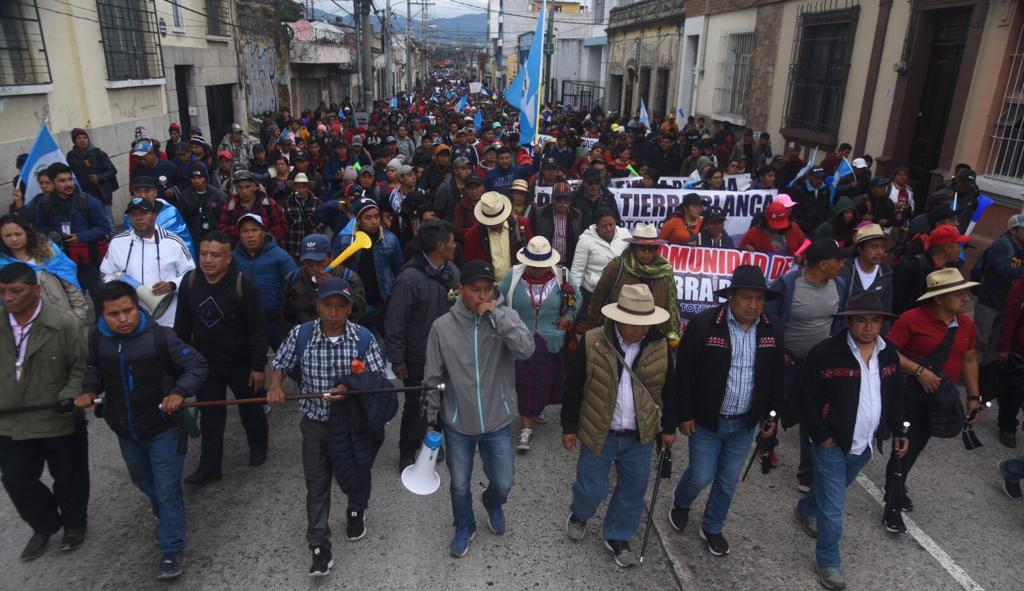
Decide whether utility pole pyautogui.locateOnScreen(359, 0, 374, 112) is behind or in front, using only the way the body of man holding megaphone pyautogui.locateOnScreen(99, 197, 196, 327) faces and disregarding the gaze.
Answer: behind

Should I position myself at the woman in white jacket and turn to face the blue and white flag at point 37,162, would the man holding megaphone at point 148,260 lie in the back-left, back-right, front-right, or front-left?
front-left

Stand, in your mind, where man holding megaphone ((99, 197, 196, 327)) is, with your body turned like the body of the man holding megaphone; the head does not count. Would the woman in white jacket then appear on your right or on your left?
on your left

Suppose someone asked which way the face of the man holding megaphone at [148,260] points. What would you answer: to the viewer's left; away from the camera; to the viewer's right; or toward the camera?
toward the camera

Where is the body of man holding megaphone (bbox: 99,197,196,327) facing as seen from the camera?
toward the camera

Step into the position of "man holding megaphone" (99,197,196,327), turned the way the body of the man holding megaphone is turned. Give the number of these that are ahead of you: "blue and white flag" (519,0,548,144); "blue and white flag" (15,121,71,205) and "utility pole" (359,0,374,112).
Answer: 0

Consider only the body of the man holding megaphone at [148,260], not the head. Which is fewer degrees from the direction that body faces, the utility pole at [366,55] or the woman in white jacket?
the woman in white jacket

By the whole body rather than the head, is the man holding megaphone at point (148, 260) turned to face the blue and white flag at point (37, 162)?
no

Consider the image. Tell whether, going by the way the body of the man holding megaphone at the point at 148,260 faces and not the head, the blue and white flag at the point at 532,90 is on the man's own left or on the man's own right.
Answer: on the man's own left

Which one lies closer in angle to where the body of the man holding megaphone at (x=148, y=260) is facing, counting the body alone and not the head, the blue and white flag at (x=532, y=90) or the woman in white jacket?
the woman in white jacket
